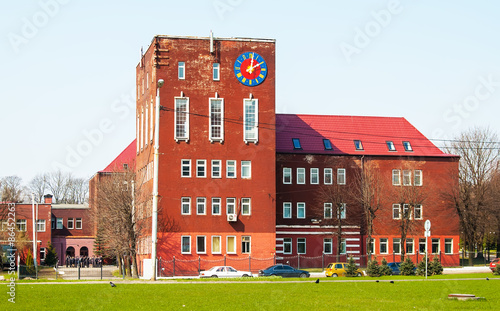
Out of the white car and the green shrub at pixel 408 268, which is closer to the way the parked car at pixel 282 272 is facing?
the green shrub

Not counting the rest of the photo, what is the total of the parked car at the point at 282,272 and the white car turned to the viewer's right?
2

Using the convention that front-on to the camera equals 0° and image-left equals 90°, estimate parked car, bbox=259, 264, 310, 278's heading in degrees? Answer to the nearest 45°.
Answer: approximately 270°

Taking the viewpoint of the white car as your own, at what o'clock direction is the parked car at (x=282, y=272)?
The parked car is roughly at 12 o'clock from the white car.

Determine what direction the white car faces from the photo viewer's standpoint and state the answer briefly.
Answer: facing to the right of the viewer

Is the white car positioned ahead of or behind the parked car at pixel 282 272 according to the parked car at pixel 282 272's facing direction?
behind
